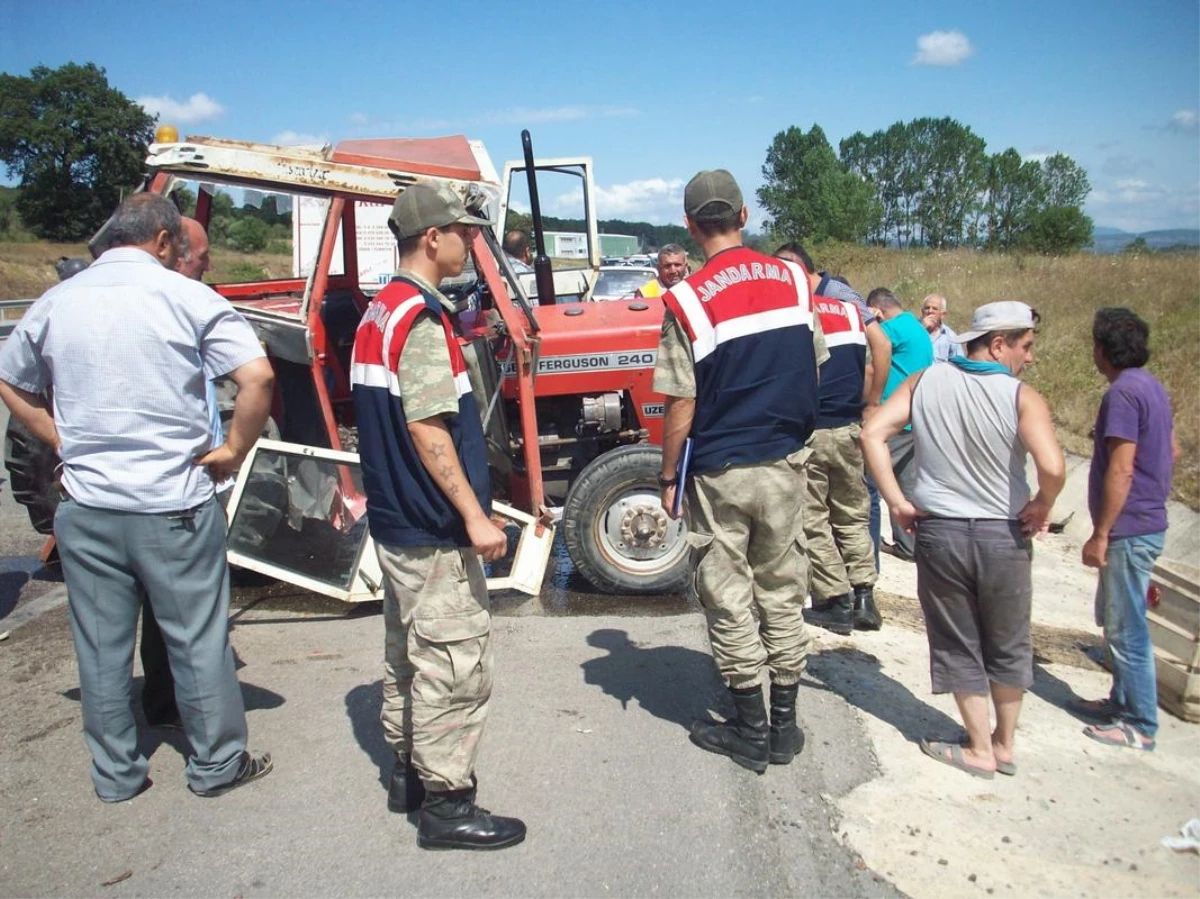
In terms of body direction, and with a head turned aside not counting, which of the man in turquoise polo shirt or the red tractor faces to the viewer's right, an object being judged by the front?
the red tractor

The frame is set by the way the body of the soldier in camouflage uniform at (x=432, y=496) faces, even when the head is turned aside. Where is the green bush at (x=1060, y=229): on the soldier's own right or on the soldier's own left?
on the soldier's own left

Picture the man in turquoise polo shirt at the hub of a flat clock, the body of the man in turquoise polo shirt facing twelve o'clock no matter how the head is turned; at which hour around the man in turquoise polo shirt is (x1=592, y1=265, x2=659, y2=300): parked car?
The parked car is roughly at 2 o'clock from the man in turquoise polo shirt.

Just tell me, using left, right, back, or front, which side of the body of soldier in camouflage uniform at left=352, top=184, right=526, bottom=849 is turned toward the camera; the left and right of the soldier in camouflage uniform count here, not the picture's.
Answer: right

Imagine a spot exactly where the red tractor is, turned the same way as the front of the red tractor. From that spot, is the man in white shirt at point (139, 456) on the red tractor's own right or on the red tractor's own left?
on the red tractor's own right

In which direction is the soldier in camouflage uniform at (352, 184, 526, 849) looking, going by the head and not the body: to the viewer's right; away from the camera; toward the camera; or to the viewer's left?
to the viewer's right

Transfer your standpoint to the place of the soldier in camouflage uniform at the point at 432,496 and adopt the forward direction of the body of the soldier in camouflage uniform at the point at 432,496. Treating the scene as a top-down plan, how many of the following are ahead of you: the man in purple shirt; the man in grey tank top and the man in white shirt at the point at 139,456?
2

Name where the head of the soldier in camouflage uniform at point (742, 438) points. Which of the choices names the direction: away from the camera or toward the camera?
away from the camera

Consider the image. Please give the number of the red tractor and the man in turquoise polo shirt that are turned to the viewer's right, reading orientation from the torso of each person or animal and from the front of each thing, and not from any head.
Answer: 1

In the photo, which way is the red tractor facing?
to the viewer's right
